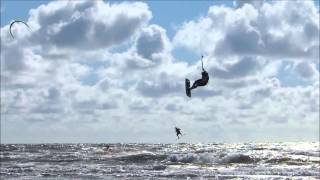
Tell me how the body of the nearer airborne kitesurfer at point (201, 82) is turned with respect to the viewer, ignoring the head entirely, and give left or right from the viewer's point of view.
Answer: facing to the left of the viewer
